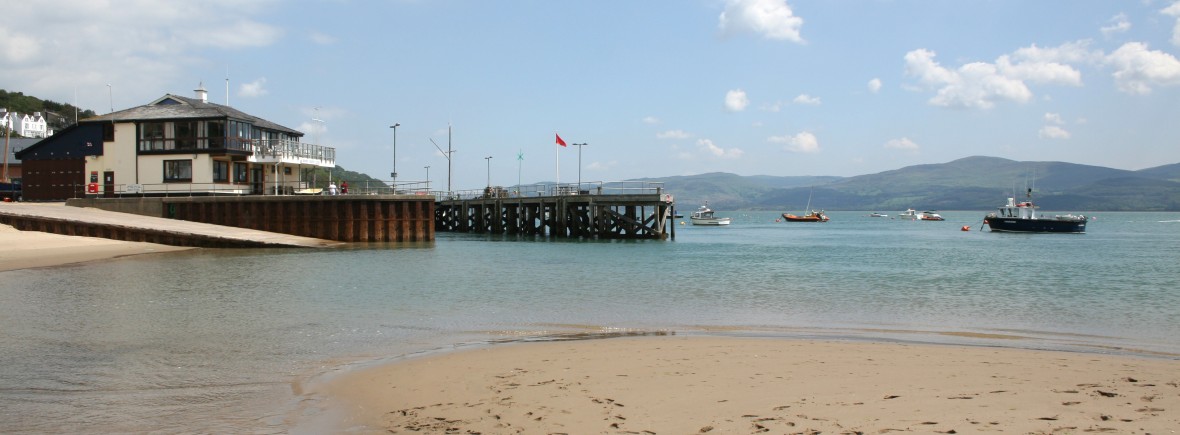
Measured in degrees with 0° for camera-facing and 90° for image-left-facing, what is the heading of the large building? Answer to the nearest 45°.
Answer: approximately 315°
